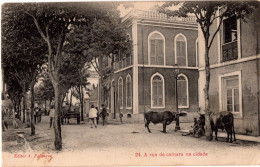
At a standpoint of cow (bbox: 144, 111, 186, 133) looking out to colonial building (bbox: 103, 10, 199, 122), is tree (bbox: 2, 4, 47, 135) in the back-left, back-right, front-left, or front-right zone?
back-left

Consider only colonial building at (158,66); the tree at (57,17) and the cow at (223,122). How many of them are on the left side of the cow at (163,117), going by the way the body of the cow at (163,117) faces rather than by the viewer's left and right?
1

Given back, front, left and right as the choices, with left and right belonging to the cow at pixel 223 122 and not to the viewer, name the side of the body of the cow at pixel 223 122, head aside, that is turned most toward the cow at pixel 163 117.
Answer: front
